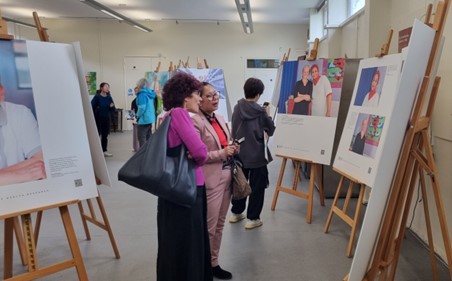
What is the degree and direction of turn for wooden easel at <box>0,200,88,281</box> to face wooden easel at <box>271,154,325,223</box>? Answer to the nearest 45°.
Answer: approximately 45° to its left

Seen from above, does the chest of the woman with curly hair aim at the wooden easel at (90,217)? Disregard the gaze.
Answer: no

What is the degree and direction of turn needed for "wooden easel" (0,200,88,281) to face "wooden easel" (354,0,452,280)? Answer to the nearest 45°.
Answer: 0° — it already faces it

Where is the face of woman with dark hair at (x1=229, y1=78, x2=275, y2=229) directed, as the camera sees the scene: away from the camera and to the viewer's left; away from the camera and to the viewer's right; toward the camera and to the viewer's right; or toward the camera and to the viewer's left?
away from the camera and to the viewer's right

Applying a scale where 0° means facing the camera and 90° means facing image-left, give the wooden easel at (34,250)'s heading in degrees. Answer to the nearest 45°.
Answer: approximately 315°
